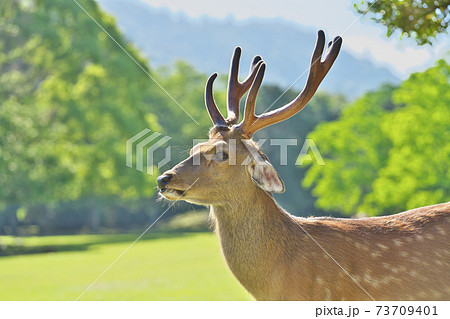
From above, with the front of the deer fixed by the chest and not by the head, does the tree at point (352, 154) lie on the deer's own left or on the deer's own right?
on the deer's own right

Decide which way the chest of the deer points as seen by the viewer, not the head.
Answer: to the viewer's left

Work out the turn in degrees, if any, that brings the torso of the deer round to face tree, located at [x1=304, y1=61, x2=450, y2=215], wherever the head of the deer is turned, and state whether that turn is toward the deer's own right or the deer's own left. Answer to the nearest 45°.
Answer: approximately 90° to the deer's own right
